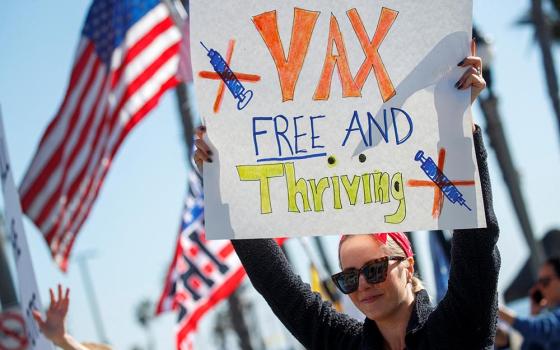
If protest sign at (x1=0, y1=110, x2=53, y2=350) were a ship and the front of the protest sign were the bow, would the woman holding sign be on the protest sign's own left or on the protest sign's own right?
on the protest sign's own left

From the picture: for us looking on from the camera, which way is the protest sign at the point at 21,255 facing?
facing the viewer and to the left of the viewer

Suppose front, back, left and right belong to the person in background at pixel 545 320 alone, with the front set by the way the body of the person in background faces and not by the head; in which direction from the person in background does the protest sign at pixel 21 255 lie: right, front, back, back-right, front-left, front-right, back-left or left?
front-left

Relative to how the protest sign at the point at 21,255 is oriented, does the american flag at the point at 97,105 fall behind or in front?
behind

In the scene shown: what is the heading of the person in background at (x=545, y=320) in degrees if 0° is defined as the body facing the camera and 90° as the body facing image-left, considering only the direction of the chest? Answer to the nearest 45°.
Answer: approximately 90°

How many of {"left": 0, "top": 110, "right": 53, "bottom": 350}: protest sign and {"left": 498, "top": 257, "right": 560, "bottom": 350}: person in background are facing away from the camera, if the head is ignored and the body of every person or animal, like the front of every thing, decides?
0

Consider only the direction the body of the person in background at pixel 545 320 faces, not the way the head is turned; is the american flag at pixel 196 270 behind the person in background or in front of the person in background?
in front
